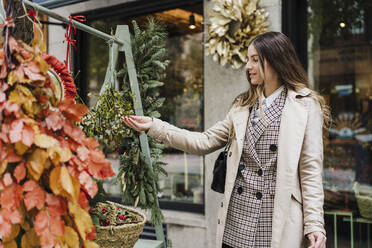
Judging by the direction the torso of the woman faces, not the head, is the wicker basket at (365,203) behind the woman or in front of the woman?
behind

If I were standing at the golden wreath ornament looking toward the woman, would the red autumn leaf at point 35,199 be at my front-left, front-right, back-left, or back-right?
front-right

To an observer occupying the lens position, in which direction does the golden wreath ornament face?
facing the viewer

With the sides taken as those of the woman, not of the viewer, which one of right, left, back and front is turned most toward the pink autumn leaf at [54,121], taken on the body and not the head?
front

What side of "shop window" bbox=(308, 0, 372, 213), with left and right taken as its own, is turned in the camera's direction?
front

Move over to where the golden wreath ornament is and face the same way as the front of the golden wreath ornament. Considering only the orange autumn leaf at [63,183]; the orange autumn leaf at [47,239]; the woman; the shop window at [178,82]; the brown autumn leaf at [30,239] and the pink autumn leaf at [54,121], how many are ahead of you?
5

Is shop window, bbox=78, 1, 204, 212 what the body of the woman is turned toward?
no

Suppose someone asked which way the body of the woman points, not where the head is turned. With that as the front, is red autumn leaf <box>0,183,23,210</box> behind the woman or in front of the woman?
in front

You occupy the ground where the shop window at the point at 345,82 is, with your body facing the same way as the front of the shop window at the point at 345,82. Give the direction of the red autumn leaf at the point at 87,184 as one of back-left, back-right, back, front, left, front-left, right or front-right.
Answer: front

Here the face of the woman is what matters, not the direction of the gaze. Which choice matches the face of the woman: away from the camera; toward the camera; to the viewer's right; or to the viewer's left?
to the viewer's left

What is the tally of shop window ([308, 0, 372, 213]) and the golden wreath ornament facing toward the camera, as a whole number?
2

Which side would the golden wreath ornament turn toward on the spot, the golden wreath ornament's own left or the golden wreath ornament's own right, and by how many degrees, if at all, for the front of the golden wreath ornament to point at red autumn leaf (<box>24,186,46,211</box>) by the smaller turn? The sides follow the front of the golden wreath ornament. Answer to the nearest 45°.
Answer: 0° — it already faces it

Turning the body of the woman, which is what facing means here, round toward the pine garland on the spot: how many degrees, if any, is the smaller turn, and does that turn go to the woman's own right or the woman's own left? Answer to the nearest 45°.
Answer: approximately 45° to the woman's own right

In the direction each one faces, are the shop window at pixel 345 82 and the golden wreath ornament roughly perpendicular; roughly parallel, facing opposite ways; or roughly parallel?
roughly parallel

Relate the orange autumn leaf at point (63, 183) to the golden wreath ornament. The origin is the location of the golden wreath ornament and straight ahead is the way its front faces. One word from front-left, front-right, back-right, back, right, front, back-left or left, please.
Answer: front

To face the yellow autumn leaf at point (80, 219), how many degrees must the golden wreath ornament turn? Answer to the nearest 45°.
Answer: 0° — it already faces it
